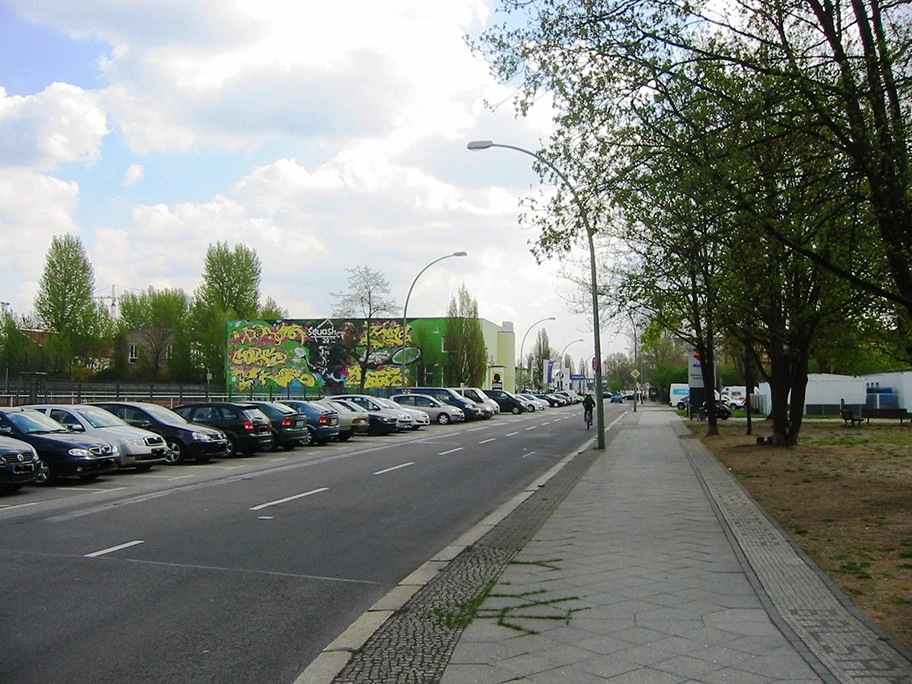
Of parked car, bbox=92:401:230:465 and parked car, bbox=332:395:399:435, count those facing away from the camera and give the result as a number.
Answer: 0

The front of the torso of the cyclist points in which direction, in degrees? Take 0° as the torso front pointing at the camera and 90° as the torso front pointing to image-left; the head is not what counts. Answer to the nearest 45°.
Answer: approximately 180°

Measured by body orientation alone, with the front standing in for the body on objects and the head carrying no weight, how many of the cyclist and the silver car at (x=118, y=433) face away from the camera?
1

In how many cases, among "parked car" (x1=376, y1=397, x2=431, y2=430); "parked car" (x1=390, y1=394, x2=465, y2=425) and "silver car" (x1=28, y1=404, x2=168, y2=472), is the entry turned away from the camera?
0

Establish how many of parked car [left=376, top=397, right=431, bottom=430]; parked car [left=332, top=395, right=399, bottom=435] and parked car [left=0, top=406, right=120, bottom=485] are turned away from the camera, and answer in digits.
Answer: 0

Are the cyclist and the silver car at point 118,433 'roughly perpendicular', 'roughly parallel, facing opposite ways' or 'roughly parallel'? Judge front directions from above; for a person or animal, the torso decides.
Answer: roughly perpendicular

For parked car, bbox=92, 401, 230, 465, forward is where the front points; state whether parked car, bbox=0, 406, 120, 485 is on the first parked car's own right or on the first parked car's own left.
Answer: on the first parked car's own right

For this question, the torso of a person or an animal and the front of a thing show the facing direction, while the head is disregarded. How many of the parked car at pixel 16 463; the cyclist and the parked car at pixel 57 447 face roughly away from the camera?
1

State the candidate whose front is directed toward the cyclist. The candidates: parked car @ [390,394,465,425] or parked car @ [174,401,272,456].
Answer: parked car @ [390,394,465,425]

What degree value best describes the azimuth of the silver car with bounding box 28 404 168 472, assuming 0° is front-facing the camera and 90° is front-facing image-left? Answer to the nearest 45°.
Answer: approximately 315°

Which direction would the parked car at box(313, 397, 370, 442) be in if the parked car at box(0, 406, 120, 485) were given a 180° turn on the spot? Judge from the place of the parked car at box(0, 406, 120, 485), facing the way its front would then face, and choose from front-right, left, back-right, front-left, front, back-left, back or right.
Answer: right

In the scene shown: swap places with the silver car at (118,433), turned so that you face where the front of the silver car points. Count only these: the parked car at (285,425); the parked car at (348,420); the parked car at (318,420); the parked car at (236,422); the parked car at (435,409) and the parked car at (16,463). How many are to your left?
5

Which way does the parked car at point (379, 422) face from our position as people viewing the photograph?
facing the viewer and to the right of the viewer

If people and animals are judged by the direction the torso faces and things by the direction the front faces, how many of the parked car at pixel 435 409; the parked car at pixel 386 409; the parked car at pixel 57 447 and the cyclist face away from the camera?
1

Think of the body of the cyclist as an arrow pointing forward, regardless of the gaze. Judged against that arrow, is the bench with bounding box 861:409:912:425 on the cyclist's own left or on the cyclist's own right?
on the cyclist's own right

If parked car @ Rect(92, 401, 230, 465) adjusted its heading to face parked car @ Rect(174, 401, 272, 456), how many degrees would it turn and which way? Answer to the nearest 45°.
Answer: approximately 90° to its left
